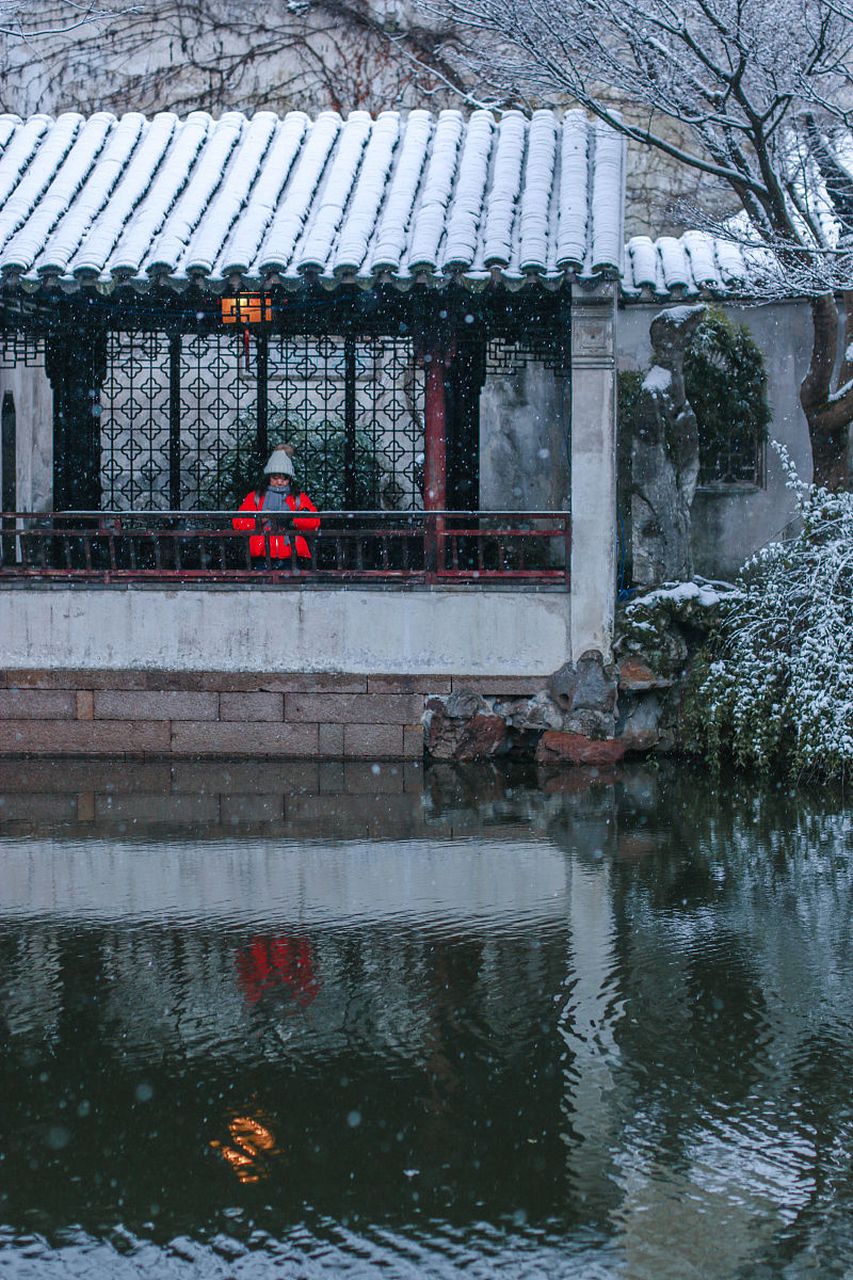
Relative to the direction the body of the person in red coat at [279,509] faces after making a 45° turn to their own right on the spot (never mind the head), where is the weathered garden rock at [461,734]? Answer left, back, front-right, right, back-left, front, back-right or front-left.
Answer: left

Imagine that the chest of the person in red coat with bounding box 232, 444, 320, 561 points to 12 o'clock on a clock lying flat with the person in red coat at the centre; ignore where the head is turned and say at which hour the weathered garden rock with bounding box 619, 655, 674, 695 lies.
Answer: The weathered garden rock is roughly at 10 o'clock from the person in red coat.

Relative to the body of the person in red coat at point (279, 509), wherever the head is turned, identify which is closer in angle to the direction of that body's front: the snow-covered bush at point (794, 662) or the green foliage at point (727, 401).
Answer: the snow-covered bush

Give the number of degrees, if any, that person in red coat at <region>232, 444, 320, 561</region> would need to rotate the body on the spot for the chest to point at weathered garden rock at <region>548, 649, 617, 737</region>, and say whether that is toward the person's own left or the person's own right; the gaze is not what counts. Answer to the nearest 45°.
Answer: approximately 45° to the person's own left

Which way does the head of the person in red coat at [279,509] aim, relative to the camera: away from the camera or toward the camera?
toward the camera

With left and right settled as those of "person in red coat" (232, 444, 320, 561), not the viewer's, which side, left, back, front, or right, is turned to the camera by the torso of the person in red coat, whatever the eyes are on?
front

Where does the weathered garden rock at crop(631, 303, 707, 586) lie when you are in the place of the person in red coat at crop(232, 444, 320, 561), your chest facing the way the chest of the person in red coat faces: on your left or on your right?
on your left

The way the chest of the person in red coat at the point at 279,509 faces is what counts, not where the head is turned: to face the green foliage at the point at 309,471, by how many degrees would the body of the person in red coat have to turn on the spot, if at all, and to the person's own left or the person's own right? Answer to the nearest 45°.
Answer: approximately 180°

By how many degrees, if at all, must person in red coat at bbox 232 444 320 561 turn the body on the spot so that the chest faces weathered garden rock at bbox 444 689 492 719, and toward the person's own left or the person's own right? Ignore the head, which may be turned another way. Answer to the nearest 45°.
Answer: approximately 45° to the person's own left

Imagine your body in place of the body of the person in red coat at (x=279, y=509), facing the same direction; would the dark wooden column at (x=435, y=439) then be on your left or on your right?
on your left

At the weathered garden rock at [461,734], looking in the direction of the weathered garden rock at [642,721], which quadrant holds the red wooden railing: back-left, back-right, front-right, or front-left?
back-left

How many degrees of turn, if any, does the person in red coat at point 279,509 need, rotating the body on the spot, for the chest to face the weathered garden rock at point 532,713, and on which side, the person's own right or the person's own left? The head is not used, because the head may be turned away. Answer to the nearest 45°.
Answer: approximately 45° to the person's own left

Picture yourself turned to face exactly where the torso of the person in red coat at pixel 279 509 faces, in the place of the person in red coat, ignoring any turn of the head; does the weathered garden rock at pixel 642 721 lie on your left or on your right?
on your left
